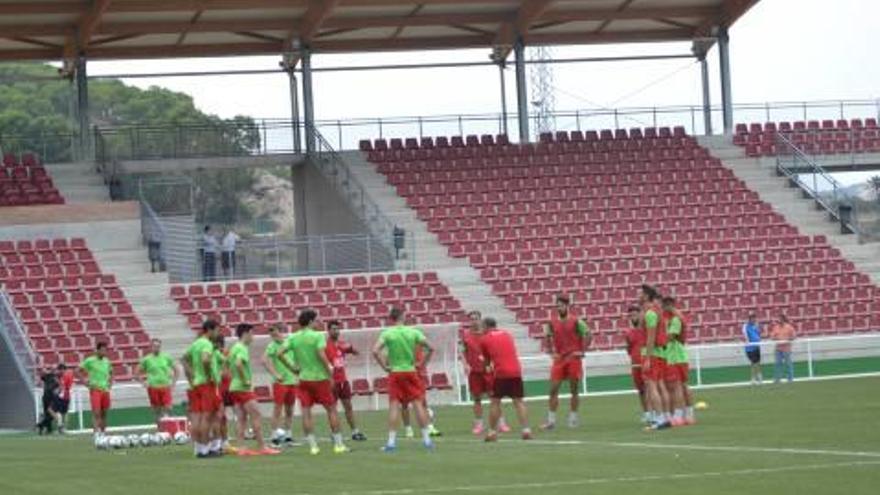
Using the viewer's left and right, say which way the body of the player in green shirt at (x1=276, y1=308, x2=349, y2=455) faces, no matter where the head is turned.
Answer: facing away from the viewer and to the right of the viewer

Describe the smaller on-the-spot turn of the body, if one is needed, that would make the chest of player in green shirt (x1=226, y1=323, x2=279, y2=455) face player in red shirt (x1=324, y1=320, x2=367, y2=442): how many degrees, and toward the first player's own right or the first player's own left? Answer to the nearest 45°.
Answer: approximately 45° to the first player's own left

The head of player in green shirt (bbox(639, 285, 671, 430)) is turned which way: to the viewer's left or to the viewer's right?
to the viewer's left

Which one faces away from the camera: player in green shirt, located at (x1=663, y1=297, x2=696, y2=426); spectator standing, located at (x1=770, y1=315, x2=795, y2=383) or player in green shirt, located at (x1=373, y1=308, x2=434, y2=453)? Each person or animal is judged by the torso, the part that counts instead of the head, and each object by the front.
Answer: player in green shirt, located at (x1=373, y1=308, x2=434, y2=453)

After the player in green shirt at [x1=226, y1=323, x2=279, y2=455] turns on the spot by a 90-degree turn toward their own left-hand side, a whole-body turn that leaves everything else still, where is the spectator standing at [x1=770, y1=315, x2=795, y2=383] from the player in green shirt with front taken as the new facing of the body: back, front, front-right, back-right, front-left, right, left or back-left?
front-right

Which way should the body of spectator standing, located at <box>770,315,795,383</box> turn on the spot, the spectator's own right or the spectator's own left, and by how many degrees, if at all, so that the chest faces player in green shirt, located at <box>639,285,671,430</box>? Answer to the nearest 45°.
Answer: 0° — they already face them

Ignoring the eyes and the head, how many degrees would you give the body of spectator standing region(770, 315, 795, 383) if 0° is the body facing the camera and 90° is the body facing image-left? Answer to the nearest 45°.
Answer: approximately 0°

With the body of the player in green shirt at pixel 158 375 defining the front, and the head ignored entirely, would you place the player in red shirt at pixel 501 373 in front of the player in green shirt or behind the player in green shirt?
in front

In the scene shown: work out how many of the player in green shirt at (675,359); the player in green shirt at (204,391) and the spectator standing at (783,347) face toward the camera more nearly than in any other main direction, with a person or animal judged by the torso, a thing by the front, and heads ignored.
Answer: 1
